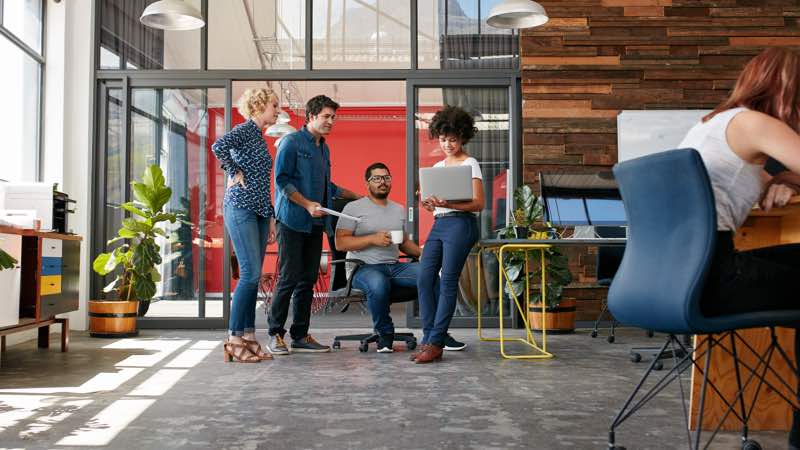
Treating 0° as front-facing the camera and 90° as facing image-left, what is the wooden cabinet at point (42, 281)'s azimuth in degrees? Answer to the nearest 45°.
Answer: approximately 315°

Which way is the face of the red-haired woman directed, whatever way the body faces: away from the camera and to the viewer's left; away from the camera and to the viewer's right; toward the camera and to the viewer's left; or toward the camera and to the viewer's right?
away from the camera and to the viewer's right

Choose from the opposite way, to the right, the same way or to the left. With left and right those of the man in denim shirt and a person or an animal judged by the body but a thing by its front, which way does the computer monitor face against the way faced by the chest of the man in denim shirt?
to the right

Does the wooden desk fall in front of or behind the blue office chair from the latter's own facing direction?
in front

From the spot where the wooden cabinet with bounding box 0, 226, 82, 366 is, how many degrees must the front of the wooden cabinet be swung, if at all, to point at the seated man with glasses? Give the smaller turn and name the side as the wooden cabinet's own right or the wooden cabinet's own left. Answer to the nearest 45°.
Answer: approximately 45° to the wooden cabinet's own left

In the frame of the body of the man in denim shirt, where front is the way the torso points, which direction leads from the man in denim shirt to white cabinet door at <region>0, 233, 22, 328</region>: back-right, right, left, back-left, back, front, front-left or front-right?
back-right

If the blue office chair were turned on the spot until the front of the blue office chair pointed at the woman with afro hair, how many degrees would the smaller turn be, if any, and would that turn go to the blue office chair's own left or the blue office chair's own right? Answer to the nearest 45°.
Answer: approximately 90° to the blue office chair's own left

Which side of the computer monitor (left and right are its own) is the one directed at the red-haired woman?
front

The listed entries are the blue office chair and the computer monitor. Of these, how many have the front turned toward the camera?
1

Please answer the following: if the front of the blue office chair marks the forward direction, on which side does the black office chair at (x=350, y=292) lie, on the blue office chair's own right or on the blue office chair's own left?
on the blue office chair's own left

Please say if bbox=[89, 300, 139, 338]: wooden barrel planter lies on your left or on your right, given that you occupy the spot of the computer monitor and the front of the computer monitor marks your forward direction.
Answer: on your right

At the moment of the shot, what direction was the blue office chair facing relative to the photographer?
facing away from the viewer and to the right of the viewer

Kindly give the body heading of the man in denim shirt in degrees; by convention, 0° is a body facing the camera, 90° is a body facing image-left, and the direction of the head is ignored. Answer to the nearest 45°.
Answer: approximately 315°

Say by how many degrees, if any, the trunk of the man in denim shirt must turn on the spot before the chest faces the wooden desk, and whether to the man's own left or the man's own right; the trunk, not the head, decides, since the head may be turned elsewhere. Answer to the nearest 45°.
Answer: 0° — they already face it
